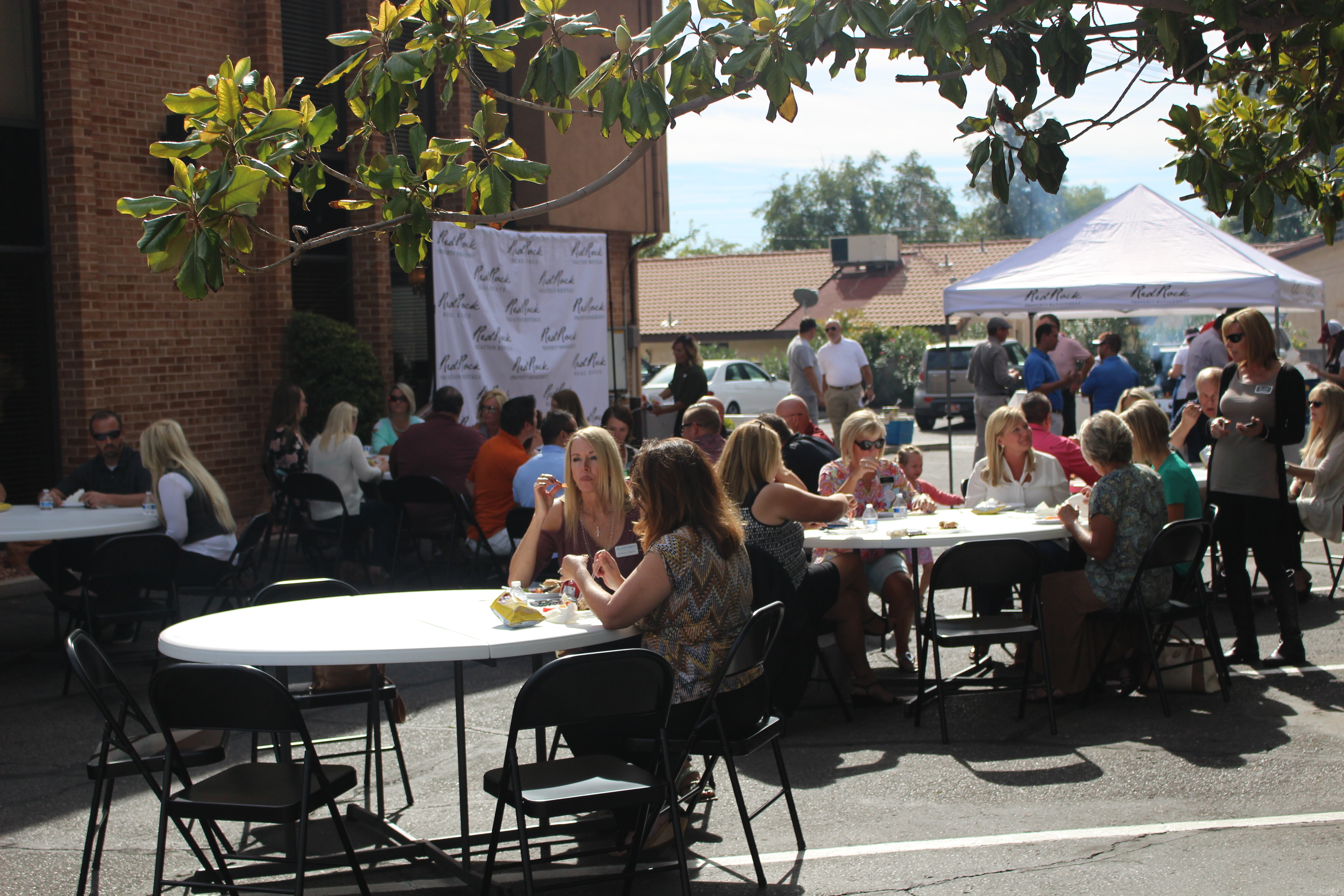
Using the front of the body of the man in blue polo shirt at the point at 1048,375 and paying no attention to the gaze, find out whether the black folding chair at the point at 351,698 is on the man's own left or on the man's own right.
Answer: on the man's own right

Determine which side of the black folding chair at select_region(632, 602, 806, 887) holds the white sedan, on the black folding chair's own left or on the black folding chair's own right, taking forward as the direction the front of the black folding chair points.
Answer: on the black folding chair's own right

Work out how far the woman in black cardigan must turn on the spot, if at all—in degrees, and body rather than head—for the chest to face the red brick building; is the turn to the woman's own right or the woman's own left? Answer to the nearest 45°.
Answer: approximately 45° to the woman's own right

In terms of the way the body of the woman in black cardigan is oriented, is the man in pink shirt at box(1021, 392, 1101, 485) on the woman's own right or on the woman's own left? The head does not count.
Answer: on the woman's own right

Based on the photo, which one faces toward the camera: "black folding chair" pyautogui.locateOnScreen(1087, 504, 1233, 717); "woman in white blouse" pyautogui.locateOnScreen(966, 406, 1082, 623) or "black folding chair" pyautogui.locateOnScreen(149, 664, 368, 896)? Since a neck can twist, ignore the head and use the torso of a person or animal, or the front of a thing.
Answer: the woman in white blouse

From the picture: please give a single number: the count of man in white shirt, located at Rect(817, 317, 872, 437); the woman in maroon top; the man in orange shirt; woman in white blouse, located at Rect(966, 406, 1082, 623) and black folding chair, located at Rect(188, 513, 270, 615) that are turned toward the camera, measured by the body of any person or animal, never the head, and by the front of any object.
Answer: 3

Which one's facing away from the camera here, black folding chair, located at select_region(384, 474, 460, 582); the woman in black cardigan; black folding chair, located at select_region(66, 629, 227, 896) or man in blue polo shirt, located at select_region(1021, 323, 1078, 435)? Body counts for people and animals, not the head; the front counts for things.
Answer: black folding chair, located at select_region(384, 474, 460, 582)

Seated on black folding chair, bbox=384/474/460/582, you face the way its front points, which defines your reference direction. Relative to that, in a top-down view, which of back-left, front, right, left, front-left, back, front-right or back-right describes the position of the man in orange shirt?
back-right

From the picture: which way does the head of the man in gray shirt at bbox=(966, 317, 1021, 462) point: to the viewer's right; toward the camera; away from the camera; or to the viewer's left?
to the viewer's right

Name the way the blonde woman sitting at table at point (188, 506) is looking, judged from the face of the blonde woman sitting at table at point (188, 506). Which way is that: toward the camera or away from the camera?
away from the camera

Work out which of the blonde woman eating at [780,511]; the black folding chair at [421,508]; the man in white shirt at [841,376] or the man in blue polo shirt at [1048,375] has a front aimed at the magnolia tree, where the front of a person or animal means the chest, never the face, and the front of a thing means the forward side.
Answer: the man in white shirt
